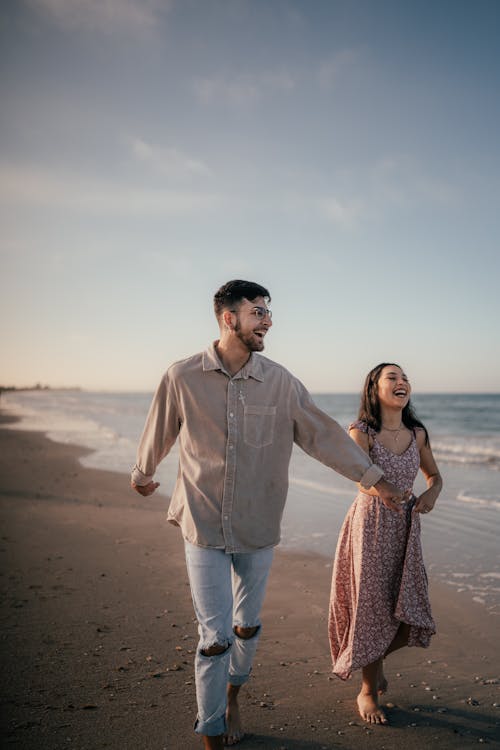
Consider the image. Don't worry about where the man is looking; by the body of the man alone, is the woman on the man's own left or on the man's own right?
on the man's own left

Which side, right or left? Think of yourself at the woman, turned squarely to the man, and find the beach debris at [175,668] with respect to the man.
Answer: right

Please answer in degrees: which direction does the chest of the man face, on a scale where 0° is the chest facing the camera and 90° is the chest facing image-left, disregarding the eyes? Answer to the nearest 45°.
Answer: approximately 0°
